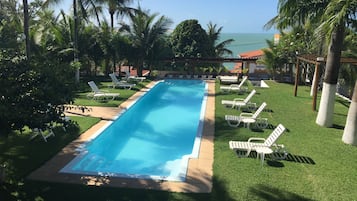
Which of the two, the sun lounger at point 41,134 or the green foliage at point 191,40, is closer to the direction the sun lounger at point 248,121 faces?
the sun lounger

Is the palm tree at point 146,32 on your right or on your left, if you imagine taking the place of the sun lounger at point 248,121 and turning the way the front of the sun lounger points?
on your right

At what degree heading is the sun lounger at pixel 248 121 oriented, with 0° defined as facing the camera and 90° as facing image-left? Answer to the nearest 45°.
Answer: approximately 90°

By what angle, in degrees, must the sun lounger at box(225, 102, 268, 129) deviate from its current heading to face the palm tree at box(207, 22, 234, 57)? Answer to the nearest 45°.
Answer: approximately 90° to its right

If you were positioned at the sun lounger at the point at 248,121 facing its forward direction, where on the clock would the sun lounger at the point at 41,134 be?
the sun lounger at the point at 41,134 is roughly at 11 o'clock from the sun lounger at the point at 248,121.

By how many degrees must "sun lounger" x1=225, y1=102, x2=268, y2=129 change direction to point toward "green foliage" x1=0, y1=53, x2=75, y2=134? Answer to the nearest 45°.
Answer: approximately 45° to its left

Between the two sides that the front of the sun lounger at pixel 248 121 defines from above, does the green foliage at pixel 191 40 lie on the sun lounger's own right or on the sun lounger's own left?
on the sun lounger's own right
